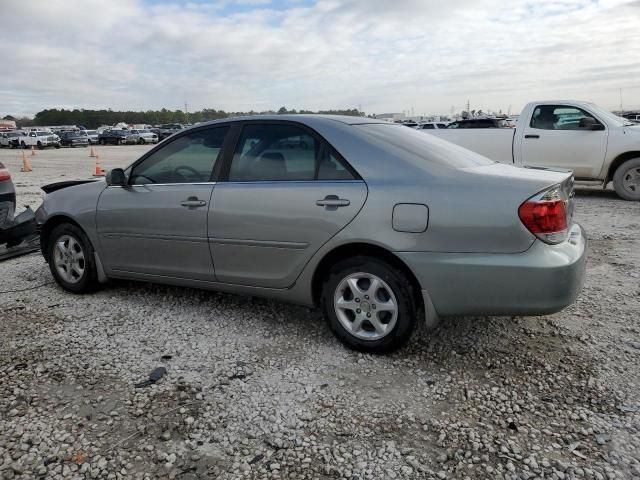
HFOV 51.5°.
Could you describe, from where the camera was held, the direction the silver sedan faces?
facing away from the viewer and to the left of the viewer

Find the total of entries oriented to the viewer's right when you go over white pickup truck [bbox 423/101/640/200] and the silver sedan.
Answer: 1

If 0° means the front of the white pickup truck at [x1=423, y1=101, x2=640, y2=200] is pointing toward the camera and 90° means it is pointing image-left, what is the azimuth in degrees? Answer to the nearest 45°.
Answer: approximately 270°

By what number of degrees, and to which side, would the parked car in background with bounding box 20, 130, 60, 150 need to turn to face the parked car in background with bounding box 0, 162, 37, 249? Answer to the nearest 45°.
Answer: approximately 45° to its right

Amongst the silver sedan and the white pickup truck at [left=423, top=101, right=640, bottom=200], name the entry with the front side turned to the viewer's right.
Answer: the white pickup truck

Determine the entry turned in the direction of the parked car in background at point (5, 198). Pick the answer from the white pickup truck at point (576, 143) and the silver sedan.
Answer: the silver sedan
